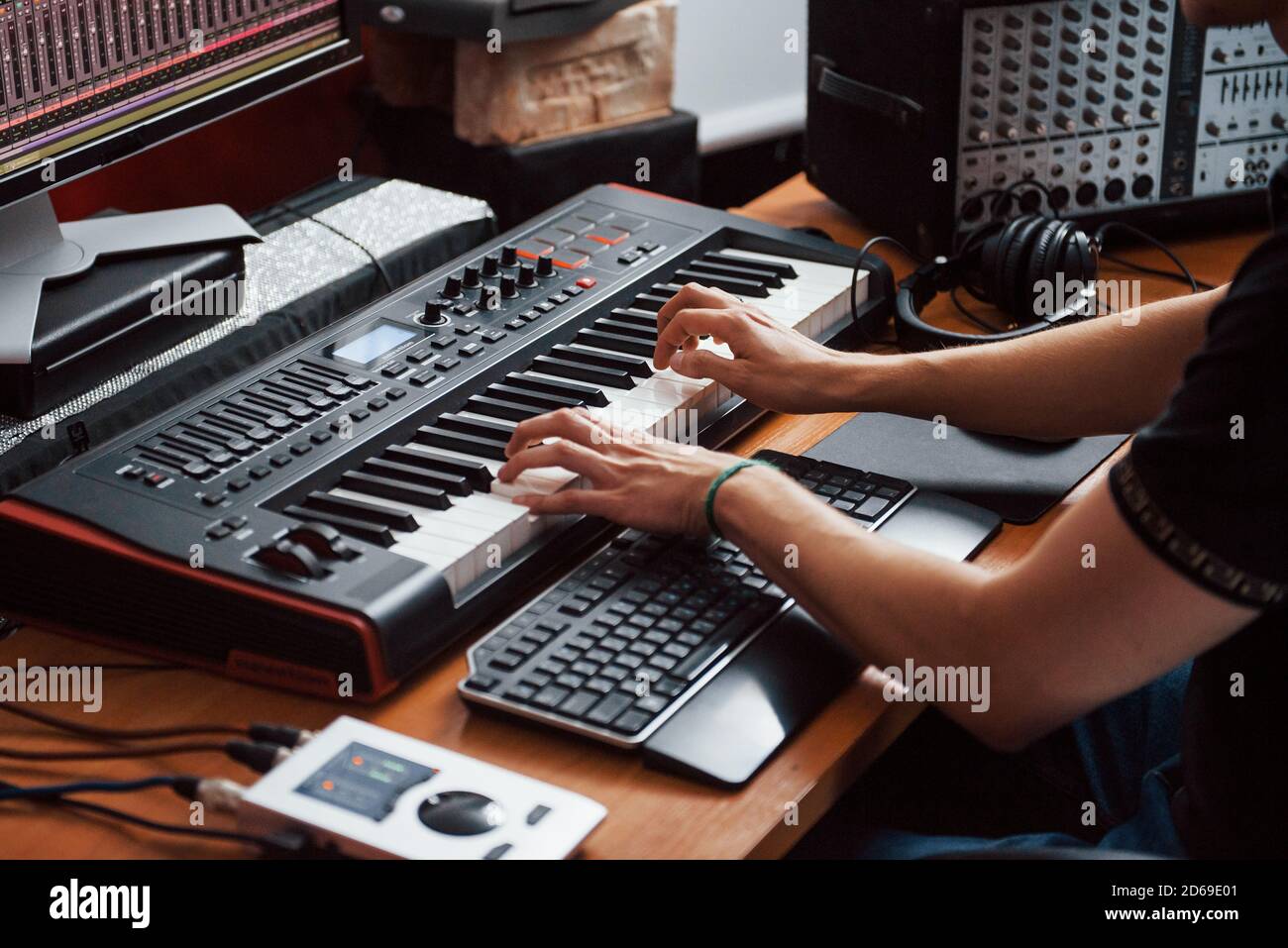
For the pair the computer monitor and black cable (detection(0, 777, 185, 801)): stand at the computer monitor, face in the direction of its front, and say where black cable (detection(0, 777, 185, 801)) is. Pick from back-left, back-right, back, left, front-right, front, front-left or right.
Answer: front-right

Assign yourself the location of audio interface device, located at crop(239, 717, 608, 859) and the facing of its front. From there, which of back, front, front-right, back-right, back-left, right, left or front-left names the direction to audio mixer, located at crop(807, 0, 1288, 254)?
left

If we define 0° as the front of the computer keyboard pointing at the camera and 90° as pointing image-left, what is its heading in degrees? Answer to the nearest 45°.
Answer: approximately 315°

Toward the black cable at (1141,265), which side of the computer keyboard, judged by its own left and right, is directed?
left

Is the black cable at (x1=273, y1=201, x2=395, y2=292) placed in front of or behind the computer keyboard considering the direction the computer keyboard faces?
behind

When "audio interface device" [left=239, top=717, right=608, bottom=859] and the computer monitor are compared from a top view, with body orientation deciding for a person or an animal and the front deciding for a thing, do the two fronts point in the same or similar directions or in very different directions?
same or similar directions

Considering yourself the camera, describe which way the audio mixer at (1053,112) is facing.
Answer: facing the viewer and to the right of the viewer

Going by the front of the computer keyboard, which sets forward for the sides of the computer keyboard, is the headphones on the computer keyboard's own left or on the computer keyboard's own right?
on the computer keyboard's own left

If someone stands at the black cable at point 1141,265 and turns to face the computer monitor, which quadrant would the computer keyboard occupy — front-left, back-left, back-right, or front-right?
front-left

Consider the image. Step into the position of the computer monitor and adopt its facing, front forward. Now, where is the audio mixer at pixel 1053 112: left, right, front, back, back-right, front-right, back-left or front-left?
front-left

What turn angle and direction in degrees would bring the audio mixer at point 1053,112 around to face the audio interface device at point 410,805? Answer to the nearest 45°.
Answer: approximately 45° to its right

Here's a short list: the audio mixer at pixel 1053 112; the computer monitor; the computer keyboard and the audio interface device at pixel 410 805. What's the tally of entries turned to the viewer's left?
0
